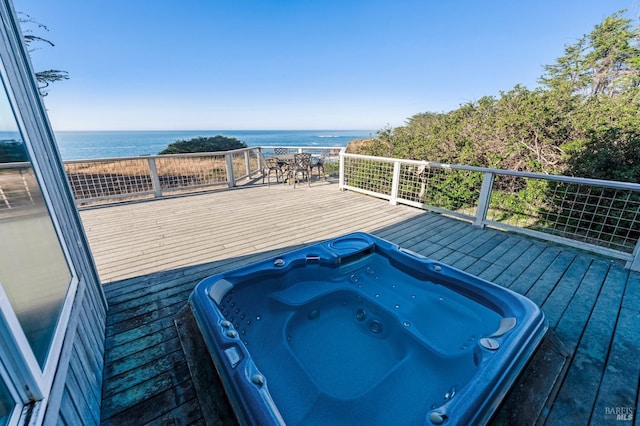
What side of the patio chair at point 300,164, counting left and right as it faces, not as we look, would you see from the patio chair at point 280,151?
front

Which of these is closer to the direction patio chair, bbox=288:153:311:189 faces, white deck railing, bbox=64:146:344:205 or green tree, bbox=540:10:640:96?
the white deck railing

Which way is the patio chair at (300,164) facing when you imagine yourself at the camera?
facing away from the viewer and to the left of the viewer

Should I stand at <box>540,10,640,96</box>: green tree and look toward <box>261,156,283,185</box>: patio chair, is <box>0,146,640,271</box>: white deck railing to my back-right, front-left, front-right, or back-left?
front-left

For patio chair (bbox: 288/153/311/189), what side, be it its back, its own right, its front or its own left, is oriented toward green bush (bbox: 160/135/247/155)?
front

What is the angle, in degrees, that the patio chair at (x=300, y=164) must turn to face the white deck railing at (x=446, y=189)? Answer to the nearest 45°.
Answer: approximately 180°

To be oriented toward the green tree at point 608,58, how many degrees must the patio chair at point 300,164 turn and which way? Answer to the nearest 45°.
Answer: approximately 135° to its right

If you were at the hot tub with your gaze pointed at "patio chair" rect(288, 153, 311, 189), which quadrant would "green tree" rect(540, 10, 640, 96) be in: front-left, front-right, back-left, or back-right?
front-right

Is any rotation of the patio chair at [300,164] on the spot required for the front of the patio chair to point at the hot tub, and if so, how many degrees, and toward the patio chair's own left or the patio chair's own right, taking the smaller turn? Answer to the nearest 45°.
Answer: approximately 135° to the patio chair's own left
